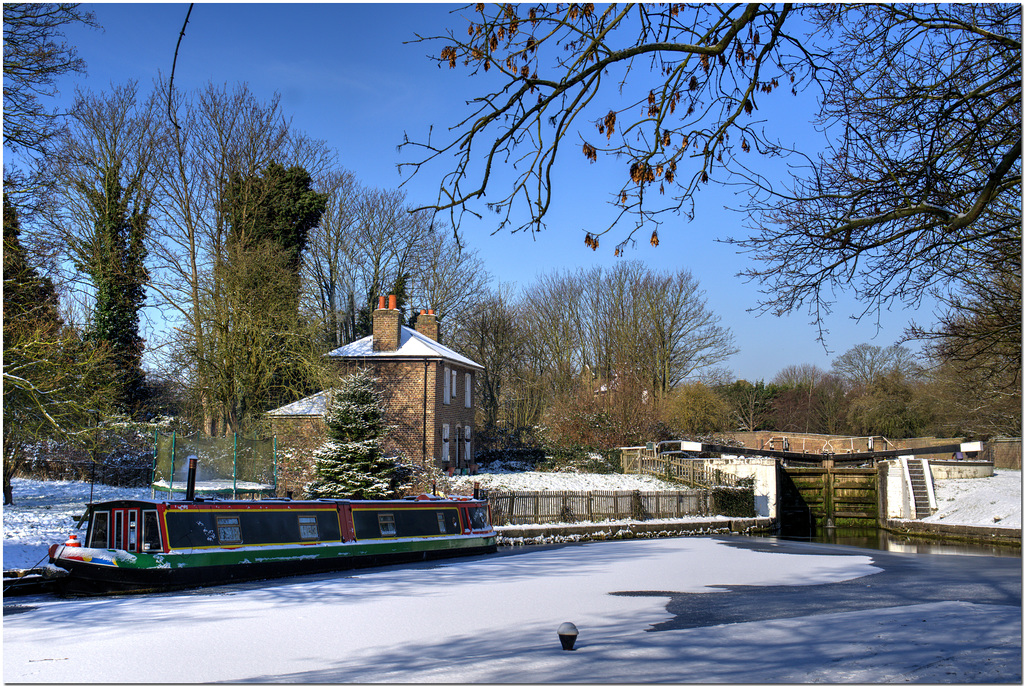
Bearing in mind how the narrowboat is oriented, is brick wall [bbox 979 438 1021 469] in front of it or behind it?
behind

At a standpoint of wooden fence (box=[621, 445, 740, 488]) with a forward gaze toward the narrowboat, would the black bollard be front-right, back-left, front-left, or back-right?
front-left

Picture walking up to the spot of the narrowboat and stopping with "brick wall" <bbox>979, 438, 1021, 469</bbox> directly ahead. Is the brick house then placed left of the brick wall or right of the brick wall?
left

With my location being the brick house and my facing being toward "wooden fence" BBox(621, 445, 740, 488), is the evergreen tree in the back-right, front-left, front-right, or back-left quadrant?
back-right

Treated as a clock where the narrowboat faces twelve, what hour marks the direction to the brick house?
The brick house is roughly at 5 o'clock from the narrowboat.

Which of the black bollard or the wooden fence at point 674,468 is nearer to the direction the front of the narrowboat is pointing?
the black bollard

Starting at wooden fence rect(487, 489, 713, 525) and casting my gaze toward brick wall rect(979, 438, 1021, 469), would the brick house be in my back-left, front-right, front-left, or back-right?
back-left

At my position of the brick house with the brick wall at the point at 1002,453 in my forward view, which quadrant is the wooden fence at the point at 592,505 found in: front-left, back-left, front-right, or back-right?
front-right

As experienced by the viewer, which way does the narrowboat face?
facing the viewer and to the left of the viewer

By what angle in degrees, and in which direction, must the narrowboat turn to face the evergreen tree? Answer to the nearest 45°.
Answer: approximately 135° to its right

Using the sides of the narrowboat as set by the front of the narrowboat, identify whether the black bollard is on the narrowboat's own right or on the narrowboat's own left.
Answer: on the narrowboat's own left

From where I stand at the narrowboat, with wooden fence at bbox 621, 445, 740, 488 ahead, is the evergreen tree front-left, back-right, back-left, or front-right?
front-left

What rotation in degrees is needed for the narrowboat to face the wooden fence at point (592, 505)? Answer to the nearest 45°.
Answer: approximately 180°

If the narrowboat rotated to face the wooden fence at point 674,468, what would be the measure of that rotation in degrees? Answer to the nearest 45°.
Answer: approximately 180°
